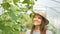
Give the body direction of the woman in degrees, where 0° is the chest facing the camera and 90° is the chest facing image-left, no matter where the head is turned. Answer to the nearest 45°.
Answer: approximately 45°

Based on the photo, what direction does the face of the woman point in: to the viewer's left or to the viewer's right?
to the viewer's left
